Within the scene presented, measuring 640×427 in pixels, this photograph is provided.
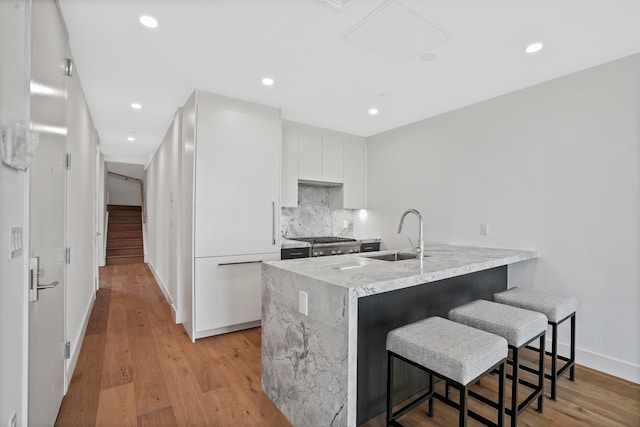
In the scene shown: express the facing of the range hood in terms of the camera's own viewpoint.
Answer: facing the viewer and to the right of the viewer

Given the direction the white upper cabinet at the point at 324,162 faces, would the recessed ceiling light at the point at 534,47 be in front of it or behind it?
in front

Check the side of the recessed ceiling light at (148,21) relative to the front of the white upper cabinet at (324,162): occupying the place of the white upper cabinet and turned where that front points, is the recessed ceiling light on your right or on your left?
on your right

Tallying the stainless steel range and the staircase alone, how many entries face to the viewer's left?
0

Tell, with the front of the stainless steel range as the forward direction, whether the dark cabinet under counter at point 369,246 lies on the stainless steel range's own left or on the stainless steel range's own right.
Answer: on the stainless steel range's own left

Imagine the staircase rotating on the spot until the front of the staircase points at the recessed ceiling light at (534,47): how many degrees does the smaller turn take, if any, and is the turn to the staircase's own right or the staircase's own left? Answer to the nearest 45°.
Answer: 0° — it already faces it

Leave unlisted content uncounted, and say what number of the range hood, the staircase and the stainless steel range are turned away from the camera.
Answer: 0

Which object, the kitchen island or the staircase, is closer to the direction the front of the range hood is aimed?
the kitchen island

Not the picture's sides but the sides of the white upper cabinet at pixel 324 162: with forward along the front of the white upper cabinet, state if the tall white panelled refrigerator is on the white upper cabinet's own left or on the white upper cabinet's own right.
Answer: on the white upper cabinet's own right

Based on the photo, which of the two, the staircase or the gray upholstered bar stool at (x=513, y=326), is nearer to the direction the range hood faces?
the gray upholstered bar stool

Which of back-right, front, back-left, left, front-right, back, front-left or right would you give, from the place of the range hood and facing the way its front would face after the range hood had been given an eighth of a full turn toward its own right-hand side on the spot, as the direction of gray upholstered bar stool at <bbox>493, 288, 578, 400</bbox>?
front-left

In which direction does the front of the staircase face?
toward the camera

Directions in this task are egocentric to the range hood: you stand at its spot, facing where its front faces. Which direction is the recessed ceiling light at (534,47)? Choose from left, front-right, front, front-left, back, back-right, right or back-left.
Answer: front
